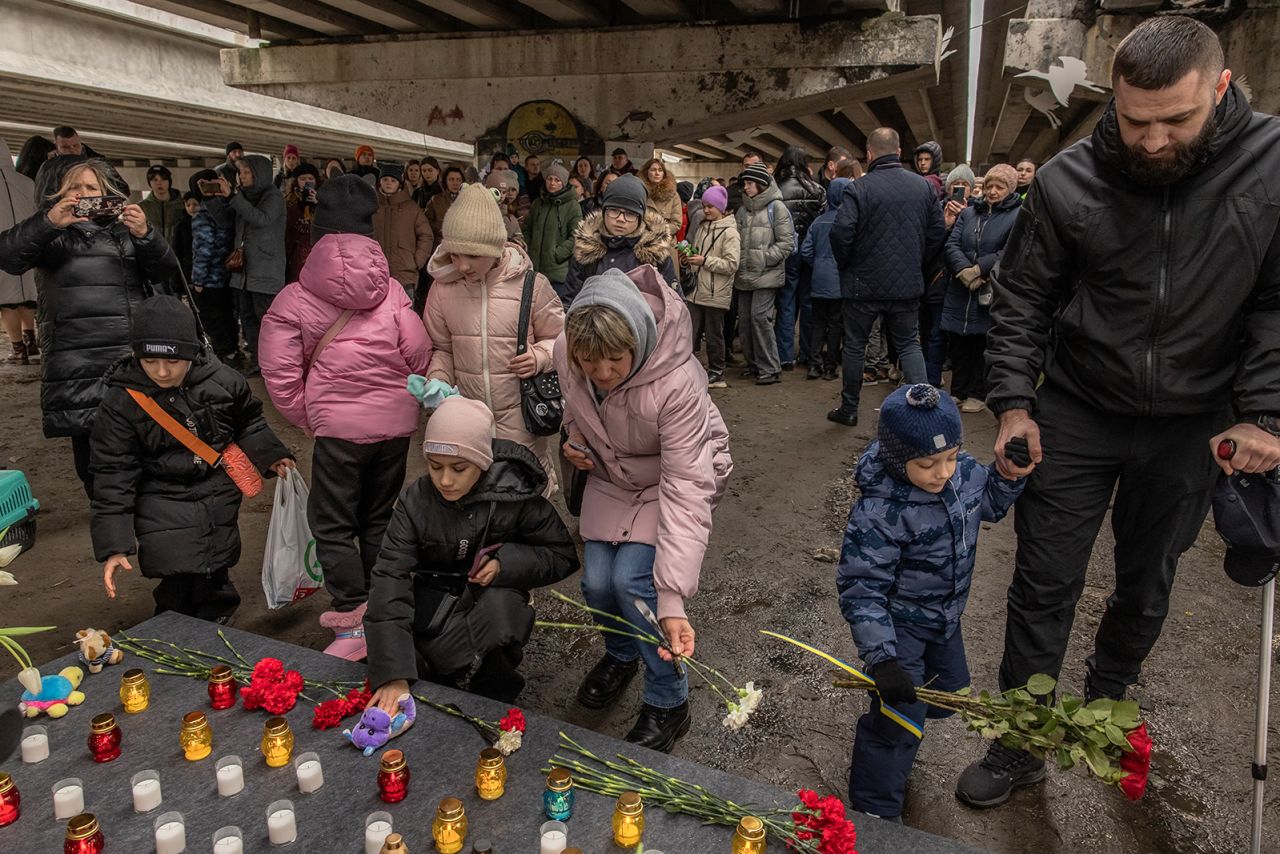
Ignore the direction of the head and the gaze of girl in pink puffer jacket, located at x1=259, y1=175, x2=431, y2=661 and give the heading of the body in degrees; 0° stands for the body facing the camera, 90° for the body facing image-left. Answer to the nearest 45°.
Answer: approximately 180°

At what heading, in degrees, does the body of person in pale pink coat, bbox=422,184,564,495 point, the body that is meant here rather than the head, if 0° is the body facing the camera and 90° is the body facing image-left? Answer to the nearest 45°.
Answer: approximately 0°

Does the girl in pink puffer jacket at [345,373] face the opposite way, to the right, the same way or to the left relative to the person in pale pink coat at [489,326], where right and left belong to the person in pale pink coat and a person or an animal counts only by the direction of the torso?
the opposite way

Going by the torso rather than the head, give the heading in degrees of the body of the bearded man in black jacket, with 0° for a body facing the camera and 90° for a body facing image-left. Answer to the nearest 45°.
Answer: approximately 0°

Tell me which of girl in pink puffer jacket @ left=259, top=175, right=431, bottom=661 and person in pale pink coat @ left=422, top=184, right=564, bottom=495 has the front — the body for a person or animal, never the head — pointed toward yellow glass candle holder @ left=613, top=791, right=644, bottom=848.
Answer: the person in pale pink coat

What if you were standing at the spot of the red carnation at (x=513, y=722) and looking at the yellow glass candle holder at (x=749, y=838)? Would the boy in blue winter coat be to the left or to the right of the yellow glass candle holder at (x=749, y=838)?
left

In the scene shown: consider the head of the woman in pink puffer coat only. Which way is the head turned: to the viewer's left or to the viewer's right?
to the viewer's left

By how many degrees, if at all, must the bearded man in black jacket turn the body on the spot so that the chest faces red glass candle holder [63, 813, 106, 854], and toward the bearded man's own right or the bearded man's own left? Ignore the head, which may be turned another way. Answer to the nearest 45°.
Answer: approximately 45° to the bearded man's own right

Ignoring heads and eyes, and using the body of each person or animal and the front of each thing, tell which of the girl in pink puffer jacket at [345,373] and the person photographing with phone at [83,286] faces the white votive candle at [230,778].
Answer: the person photographing with phone

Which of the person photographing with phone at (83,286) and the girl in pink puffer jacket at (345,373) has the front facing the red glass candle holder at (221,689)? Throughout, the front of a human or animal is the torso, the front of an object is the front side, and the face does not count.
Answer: the person photographing with phone
